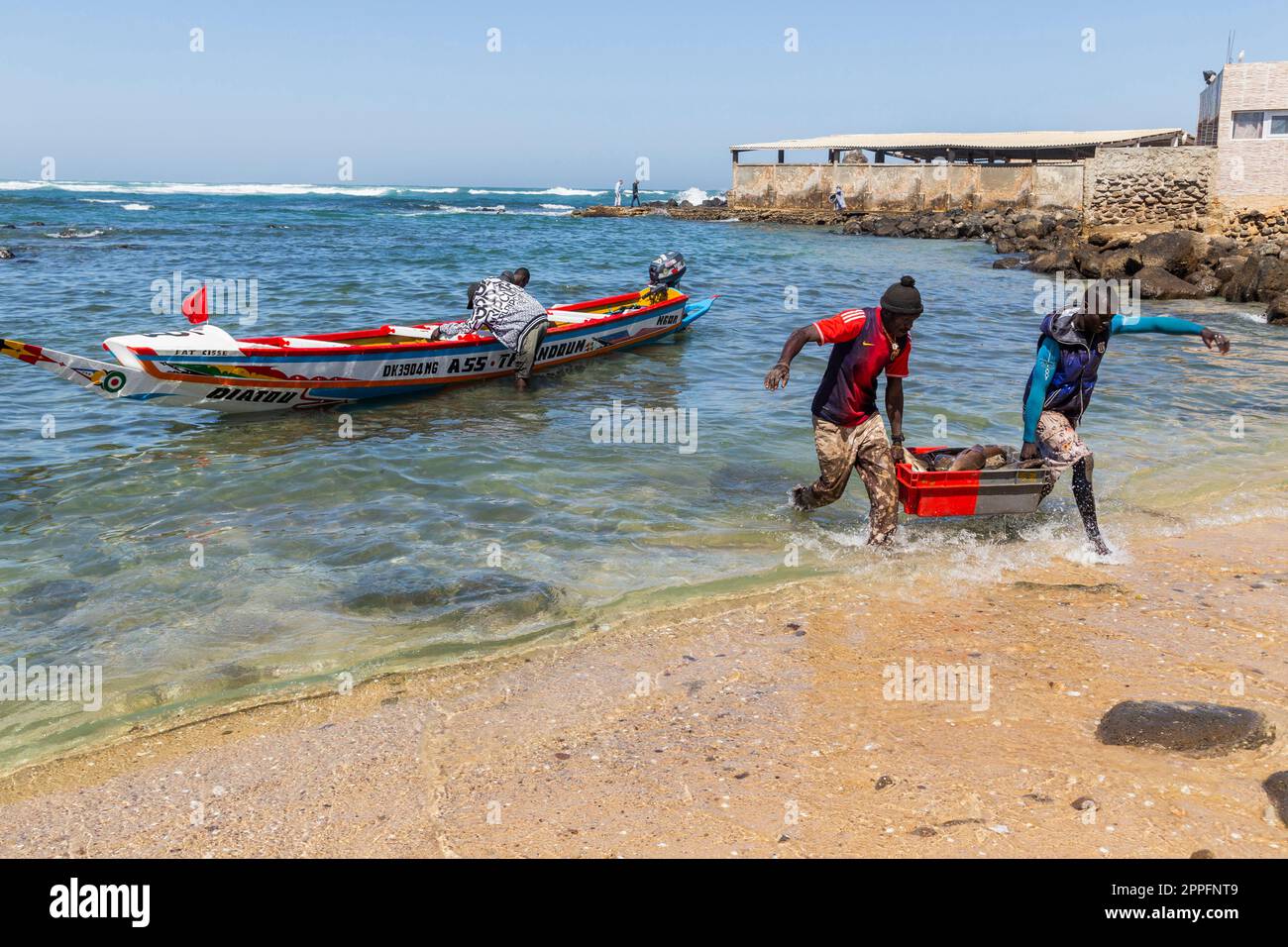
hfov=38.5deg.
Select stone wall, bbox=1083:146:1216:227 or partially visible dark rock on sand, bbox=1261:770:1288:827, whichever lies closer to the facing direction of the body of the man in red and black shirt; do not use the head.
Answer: the partially visible dark rock on sand

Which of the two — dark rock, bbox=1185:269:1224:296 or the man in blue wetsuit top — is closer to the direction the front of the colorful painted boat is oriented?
the man in blue wetsuit top

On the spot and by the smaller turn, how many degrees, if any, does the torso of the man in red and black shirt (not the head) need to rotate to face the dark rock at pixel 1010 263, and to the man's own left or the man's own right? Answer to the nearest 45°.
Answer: approximately 135° to the man's own left

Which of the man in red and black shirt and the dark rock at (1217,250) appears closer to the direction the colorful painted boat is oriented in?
the man in red and black shirt

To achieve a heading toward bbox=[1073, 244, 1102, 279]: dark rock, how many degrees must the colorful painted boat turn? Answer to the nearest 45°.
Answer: approximately 180°
